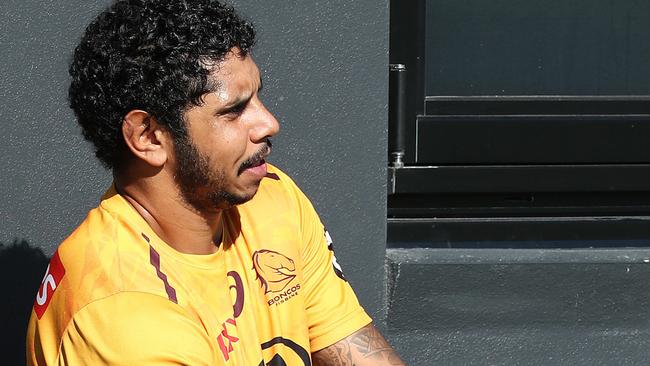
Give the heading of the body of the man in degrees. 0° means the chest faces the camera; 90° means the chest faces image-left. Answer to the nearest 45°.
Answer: approximately 315°
